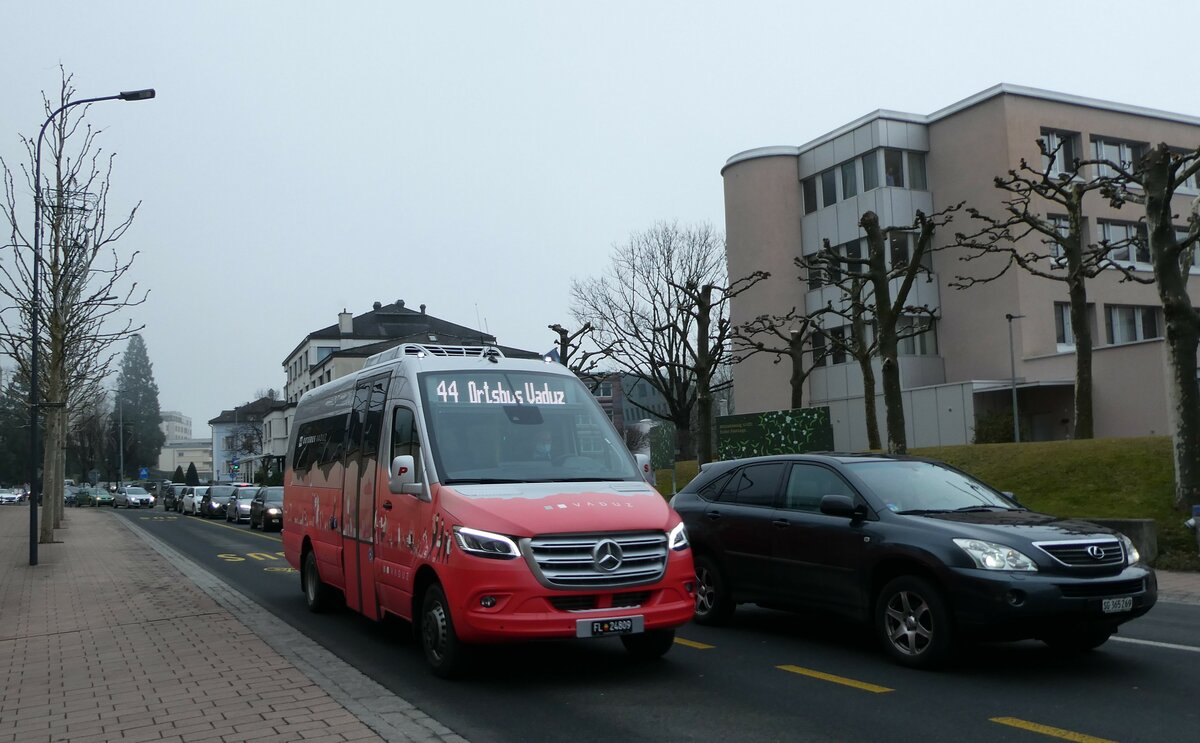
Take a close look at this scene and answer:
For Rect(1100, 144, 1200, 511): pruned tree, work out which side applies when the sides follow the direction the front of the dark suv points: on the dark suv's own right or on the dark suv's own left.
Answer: on the dark suv's own left

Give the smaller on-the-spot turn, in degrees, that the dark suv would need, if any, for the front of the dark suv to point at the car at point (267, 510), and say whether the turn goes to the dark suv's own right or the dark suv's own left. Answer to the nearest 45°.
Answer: approximately 180°

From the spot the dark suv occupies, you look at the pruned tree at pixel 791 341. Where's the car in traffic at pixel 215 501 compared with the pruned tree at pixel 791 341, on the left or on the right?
left

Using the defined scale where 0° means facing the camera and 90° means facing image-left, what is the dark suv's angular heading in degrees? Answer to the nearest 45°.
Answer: approximately 315°

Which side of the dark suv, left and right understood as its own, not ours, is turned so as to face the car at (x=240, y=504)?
back

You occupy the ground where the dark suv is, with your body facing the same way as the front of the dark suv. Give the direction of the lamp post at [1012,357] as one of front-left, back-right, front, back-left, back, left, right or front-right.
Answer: back-left

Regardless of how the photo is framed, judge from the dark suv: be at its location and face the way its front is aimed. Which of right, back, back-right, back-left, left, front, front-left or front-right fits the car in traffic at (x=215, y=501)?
back

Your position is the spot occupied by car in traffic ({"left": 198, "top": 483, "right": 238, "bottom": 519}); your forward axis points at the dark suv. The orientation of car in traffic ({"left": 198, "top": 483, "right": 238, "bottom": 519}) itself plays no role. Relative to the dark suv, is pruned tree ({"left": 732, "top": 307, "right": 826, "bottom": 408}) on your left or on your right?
left

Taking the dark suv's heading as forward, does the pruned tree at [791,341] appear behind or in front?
behind
